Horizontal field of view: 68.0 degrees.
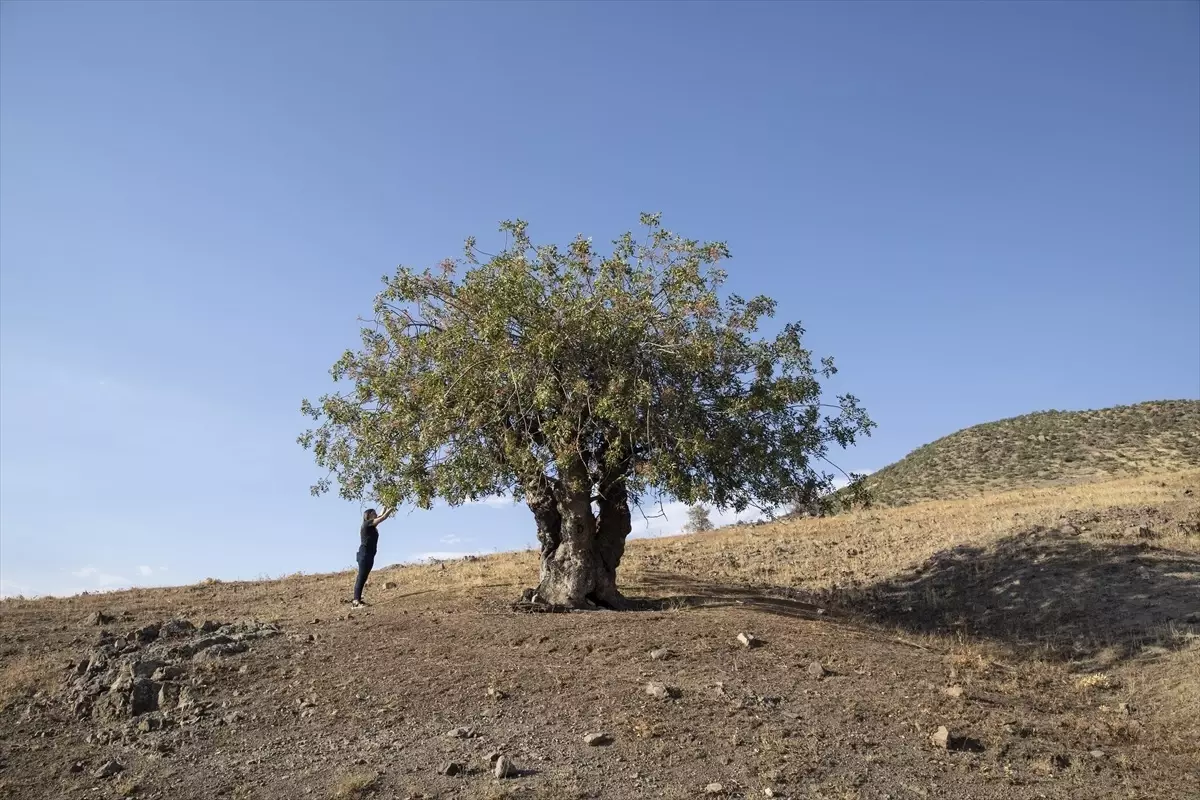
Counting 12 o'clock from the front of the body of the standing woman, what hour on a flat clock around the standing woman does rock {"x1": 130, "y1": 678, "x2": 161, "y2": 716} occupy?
The rock is roughly at 4 o'clock from the standing woman.

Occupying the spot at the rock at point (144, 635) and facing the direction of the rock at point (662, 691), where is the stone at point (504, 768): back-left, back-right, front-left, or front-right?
front-right

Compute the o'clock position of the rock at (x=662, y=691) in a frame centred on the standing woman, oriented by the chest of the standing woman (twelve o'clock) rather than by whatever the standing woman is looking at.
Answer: The rock is roughly at 2 o'clock from the standing woman.

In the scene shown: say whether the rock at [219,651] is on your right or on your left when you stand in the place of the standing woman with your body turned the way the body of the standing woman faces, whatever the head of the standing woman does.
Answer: on your right

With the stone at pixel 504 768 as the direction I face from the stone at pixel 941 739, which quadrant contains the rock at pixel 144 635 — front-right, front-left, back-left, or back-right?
front-right

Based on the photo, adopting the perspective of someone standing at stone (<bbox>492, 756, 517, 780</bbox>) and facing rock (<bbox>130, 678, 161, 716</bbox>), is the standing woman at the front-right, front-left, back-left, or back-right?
front-right

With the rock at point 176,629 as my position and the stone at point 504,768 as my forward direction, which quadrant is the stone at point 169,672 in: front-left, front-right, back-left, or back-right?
front-right

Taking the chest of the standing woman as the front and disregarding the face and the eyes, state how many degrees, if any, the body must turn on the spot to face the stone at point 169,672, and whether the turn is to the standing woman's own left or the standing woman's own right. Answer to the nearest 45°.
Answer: approximately 135° to the standing woman's own right

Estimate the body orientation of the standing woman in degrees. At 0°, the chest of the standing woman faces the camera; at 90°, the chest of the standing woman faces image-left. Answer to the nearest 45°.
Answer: approximately 270°

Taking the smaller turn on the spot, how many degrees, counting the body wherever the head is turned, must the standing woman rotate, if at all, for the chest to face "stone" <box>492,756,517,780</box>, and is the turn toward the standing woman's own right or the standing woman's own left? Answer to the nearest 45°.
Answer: approximately 90° to the standing woman's own right

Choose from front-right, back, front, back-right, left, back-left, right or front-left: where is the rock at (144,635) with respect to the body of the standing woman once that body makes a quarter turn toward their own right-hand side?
front-right
